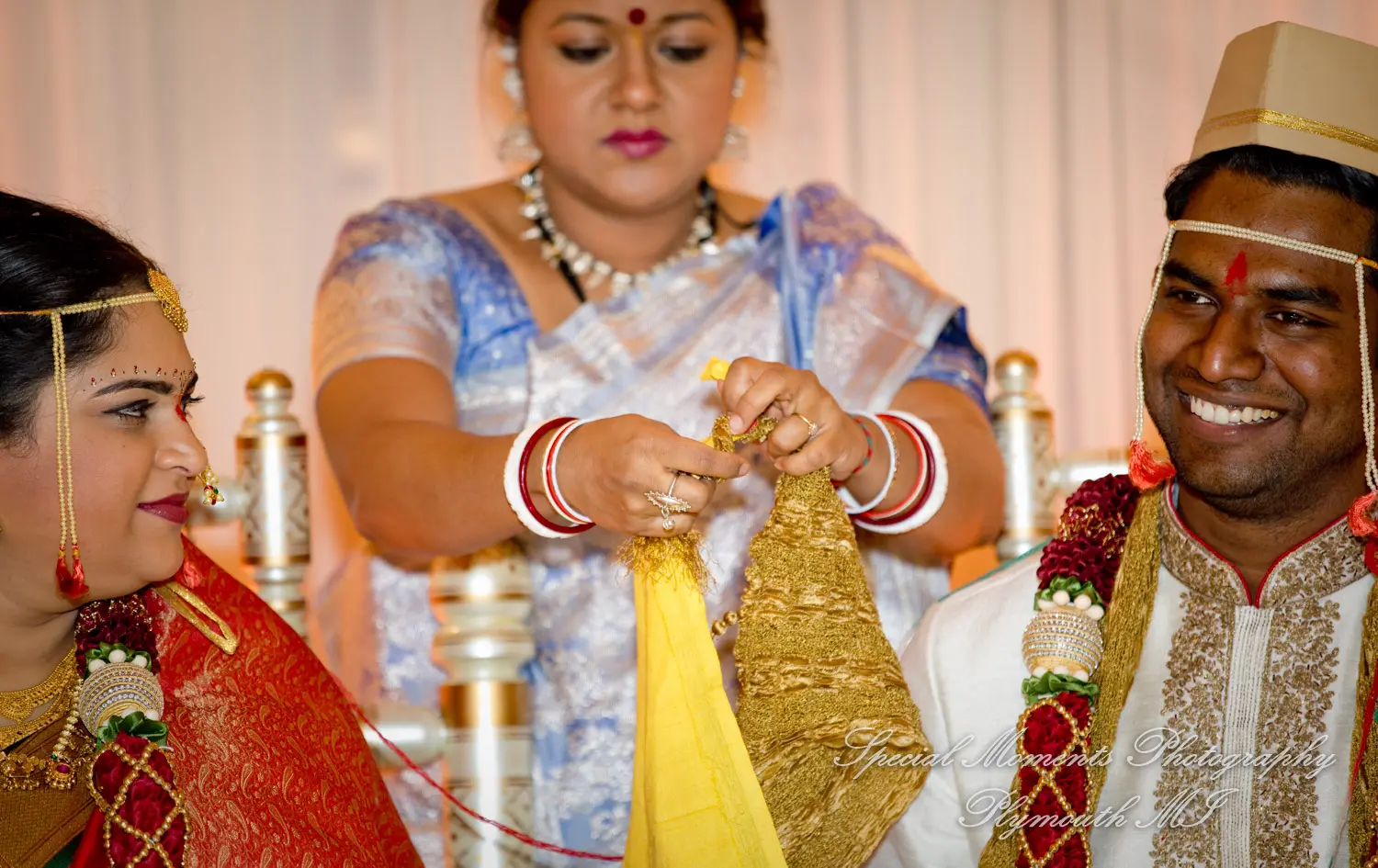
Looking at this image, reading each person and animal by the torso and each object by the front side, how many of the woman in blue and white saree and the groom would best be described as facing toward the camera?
2

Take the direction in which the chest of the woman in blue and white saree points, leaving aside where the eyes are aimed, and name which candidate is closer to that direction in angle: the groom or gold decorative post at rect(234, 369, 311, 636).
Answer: the groom

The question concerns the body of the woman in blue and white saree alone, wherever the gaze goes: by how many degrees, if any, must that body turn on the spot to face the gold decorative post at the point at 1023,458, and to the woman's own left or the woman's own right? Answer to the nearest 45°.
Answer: approximately 90° to the woman's own left

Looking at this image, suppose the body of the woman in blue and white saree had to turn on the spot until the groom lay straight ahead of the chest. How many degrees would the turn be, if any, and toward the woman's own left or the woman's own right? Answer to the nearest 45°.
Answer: approximately 45° to the woman's own left

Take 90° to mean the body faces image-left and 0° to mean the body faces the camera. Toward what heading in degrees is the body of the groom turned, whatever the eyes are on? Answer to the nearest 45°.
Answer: approximately 0°

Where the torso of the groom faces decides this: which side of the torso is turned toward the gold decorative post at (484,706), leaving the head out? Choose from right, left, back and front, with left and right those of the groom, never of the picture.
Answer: right

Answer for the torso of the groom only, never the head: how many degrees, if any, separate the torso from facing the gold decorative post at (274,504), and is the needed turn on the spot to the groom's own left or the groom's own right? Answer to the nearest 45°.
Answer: approximately 90° to the groom's own right

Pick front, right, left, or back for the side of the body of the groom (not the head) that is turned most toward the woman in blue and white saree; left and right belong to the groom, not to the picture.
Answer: right

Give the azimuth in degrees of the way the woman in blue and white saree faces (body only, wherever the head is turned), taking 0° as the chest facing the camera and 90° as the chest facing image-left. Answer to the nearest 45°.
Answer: approximately 0°
